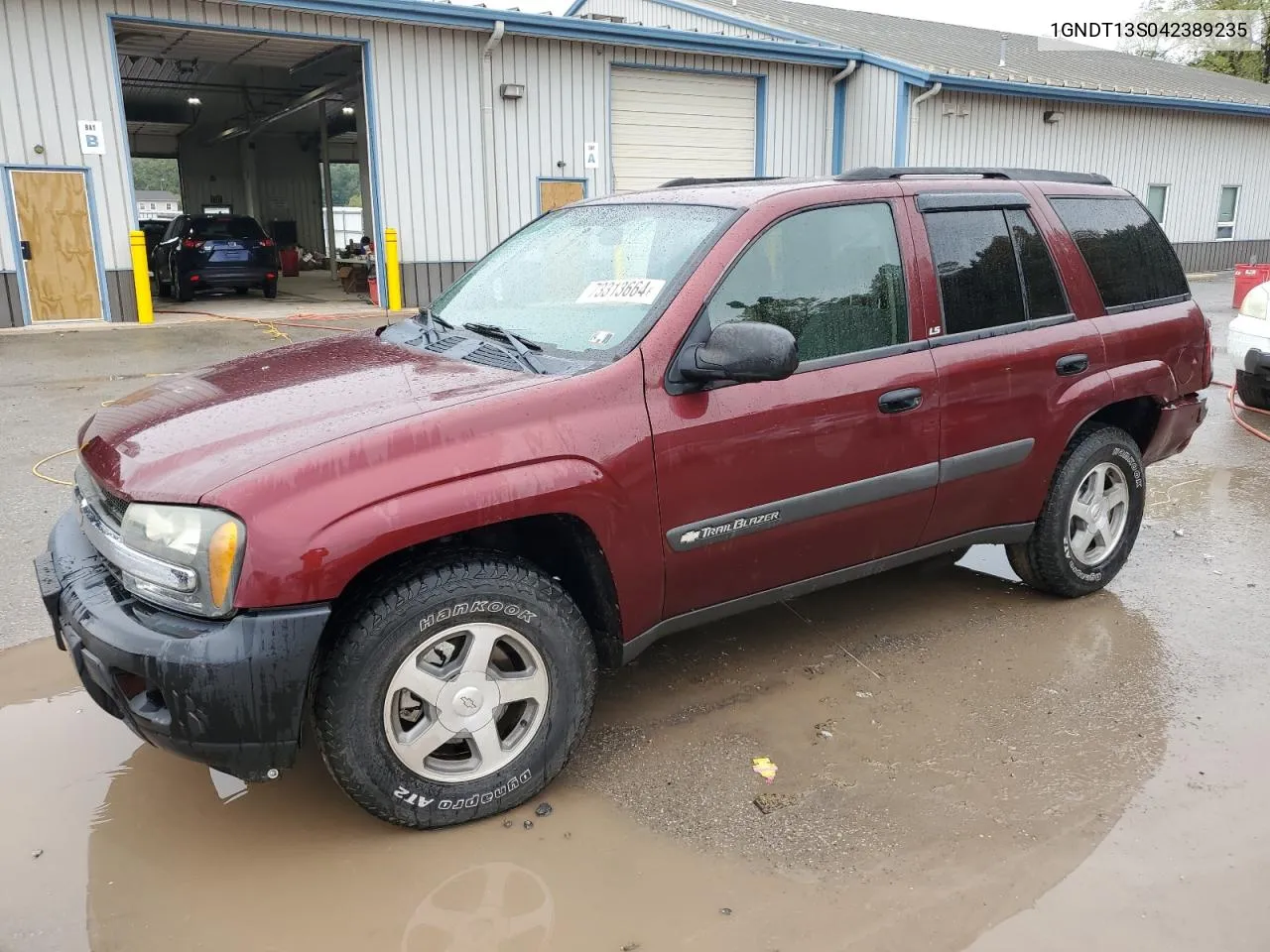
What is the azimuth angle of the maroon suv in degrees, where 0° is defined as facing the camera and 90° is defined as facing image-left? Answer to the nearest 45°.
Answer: approximately 45°

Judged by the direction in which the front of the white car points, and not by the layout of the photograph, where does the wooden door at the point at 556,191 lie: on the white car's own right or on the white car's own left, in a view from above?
on the white car's own right

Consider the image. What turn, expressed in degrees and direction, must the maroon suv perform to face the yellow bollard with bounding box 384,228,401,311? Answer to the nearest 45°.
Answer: approximately 135° to its right

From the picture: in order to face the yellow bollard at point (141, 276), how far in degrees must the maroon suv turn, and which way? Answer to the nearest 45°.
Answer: approximately 90° to its right

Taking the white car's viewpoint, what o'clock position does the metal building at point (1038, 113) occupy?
The metal building is roughly at 4 o'clock from the white car.

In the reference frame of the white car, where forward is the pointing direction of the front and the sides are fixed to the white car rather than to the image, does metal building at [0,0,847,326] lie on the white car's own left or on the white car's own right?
on the white car's own right

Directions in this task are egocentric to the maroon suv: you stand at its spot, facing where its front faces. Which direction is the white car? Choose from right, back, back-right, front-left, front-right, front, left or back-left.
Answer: back

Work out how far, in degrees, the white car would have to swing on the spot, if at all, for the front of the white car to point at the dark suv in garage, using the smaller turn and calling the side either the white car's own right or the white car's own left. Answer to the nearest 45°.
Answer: approximately 45° to the white car's own right

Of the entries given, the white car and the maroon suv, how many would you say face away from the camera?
0

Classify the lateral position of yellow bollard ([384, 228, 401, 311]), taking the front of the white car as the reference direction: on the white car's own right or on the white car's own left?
on the white car's own right

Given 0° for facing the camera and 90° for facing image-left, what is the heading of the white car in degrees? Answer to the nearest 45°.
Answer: approximately 45°

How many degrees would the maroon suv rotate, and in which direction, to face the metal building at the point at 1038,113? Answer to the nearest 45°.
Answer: approximately 180°
